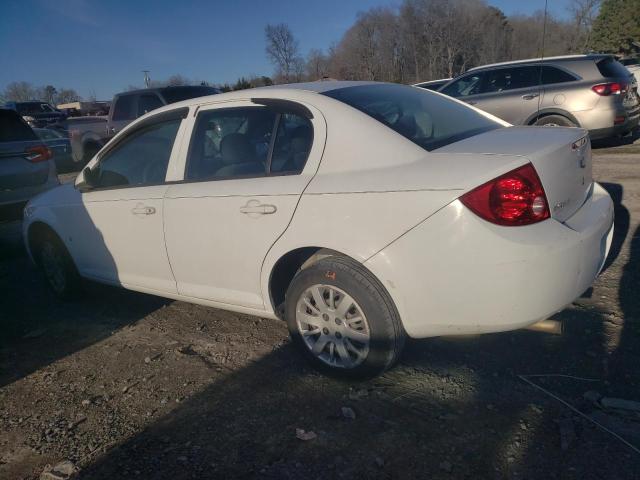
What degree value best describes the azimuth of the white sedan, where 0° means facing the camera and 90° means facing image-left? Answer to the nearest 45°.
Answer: approximately 135°

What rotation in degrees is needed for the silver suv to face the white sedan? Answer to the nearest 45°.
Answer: approximately 135° to its left

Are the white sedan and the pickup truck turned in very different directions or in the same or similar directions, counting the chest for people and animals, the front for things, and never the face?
very different directions

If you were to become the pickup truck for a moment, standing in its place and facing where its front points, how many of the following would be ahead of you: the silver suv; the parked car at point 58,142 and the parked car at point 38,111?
1

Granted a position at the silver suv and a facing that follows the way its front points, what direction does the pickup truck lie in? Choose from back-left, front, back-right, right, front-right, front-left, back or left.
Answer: front-left

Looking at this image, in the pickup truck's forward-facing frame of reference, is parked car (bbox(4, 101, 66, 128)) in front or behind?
behind

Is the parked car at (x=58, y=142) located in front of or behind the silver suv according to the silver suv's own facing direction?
in front

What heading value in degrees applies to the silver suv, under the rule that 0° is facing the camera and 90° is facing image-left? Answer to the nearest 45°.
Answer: approximately 135°

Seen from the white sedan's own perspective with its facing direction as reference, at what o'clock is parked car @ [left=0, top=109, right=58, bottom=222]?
The parked car is roughly at 12 o'clock from the white sedan.

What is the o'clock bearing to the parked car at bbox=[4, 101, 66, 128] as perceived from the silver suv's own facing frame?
The parked car is roughly at 11 o'clock from the silver suv.

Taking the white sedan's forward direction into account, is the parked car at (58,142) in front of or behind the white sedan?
in front
